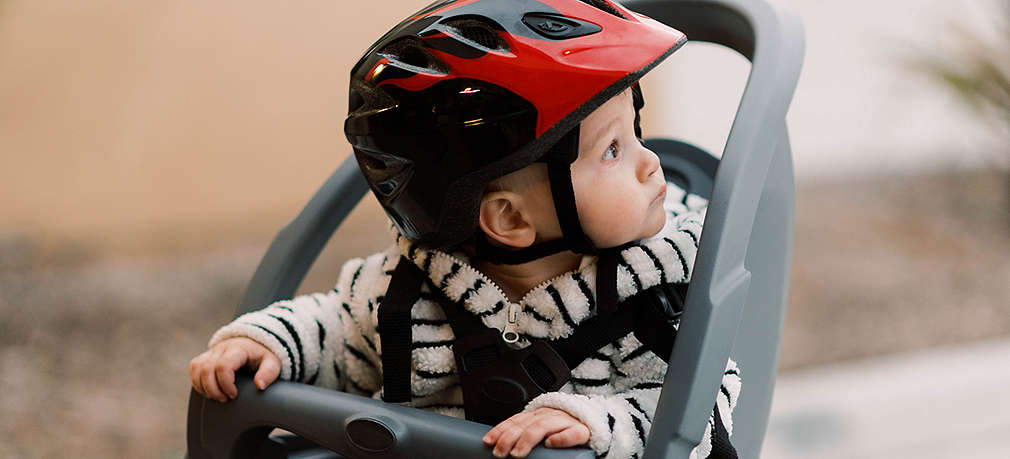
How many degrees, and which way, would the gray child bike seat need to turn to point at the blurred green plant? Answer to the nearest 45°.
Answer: approximately 180°

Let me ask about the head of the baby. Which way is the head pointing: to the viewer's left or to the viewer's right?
to the viewer's right

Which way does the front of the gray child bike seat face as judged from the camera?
facing the viewer and to the left of the viewer
